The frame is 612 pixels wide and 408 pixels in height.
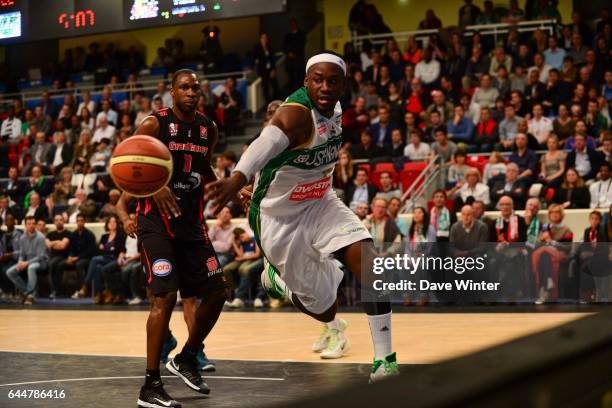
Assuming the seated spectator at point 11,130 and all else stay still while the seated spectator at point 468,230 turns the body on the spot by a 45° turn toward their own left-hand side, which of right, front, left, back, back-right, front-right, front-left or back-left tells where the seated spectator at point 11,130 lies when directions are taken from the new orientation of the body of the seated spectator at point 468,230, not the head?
back

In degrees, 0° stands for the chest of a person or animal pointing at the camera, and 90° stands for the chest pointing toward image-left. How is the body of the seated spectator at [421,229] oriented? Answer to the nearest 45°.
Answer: approximately 45°

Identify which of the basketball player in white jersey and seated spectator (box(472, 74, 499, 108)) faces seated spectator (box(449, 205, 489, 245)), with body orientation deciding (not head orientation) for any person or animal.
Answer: seated spectator (box(472, 74, 499, 108))

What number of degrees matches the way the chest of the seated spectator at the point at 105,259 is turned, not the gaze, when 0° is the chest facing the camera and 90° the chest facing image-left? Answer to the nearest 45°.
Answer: approximately 45°

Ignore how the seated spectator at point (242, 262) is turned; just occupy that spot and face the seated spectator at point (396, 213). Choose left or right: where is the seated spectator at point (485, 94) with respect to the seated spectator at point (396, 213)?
left

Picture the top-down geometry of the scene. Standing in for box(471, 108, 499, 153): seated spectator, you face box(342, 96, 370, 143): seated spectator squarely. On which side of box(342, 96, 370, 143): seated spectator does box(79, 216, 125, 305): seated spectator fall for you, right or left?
left

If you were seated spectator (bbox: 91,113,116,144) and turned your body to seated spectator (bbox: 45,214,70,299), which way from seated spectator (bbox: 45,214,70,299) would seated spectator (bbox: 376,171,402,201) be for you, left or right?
left

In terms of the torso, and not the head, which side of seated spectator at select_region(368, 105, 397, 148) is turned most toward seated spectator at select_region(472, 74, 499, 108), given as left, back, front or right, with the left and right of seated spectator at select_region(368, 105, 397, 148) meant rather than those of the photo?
left

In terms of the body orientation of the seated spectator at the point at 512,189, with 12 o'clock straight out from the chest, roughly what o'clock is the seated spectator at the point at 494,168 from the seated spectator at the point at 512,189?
the seated spectator at the point at 494,168 is roughly at 5 o'clock from the seated spectator at the point at 512,189.

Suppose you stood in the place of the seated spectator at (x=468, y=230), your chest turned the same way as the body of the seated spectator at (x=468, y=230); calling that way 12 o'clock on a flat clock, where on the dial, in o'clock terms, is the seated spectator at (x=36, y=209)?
the seated spectator at (x=36, y=209) is roughly at 4 o'clock from the seated spectator at (x=468, y=230).

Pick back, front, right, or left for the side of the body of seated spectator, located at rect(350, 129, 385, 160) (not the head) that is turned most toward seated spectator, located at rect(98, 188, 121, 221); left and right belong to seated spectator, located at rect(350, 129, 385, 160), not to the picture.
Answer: right

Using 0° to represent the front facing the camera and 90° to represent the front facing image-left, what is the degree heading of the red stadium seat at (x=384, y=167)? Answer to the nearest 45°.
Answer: approximately 0°
